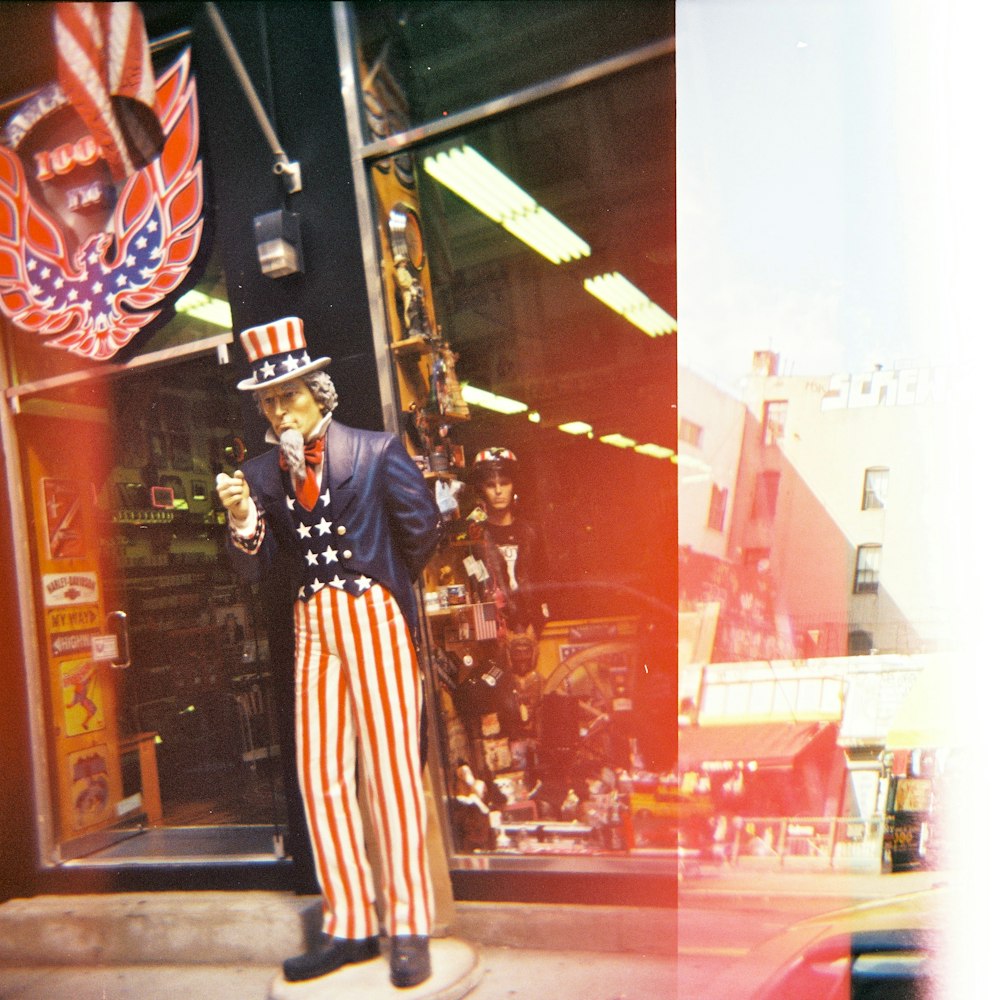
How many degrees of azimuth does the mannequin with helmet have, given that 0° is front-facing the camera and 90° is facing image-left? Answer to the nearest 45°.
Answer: approximately 0°

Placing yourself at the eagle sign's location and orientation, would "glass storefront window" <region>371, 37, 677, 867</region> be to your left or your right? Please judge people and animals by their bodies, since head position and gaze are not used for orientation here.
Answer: on your left

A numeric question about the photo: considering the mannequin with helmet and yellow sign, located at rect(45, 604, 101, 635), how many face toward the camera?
2

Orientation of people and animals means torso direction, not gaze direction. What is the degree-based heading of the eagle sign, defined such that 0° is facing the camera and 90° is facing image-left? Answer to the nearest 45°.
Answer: approximately 0°
